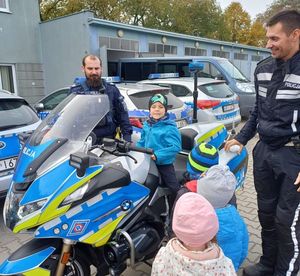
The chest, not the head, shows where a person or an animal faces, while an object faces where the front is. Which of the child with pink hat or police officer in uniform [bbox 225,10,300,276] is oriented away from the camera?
the child with pink hat

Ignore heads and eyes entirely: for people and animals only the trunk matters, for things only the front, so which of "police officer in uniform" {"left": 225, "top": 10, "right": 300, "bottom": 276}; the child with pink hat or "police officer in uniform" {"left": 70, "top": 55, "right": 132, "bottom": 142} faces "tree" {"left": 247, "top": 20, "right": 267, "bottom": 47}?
the child with pink hat

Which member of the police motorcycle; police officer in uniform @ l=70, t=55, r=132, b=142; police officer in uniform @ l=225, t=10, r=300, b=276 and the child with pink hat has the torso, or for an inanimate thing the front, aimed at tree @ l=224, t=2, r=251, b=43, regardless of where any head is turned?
the child with pink hat

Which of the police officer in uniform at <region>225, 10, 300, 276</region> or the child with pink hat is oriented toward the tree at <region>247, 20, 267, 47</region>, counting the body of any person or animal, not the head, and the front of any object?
the child with pink hat

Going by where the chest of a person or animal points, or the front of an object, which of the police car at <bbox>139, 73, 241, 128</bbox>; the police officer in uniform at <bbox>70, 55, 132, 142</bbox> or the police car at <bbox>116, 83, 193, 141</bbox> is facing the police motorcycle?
the police officer in uniform

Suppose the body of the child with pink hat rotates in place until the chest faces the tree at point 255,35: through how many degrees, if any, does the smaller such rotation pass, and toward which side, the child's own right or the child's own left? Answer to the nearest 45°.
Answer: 0° — they already face it

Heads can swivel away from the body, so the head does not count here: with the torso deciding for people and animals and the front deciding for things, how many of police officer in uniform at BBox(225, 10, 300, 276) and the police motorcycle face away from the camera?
0

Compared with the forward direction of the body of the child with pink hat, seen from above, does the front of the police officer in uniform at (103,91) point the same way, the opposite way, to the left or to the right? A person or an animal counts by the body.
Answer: the opposite way

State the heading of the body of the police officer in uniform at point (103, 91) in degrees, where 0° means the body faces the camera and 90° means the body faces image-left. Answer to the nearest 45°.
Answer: approximately 0°

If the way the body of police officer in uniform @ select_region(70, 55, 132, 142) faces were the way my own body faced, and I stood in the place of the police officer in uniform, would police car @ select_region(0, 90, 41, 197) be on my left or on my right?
on my right

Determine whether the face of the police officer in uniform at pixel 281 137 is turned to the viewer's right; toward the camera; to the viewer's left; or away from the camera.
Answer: to the viewer's left

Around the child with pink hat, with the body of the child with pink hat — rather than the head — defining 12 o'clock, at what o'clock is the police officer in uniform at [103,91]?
The police officer in uniform is roughly at 11 o'clock from the child with pink hat.

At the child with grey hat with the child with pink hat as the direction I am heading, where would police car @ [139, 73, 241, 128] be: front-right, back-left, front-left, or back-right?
back-right

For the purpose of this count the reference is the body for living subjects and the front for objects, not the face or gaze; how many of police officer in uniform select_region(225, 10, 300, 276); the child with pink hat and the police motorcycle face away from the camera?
1

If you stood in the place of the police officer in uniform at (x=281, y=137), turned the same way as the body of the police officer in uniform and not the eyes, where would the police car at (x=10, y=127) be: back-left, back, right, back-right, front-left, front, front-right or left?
front-right

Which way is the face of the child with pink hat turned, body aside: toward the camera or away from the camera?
away from the camera
